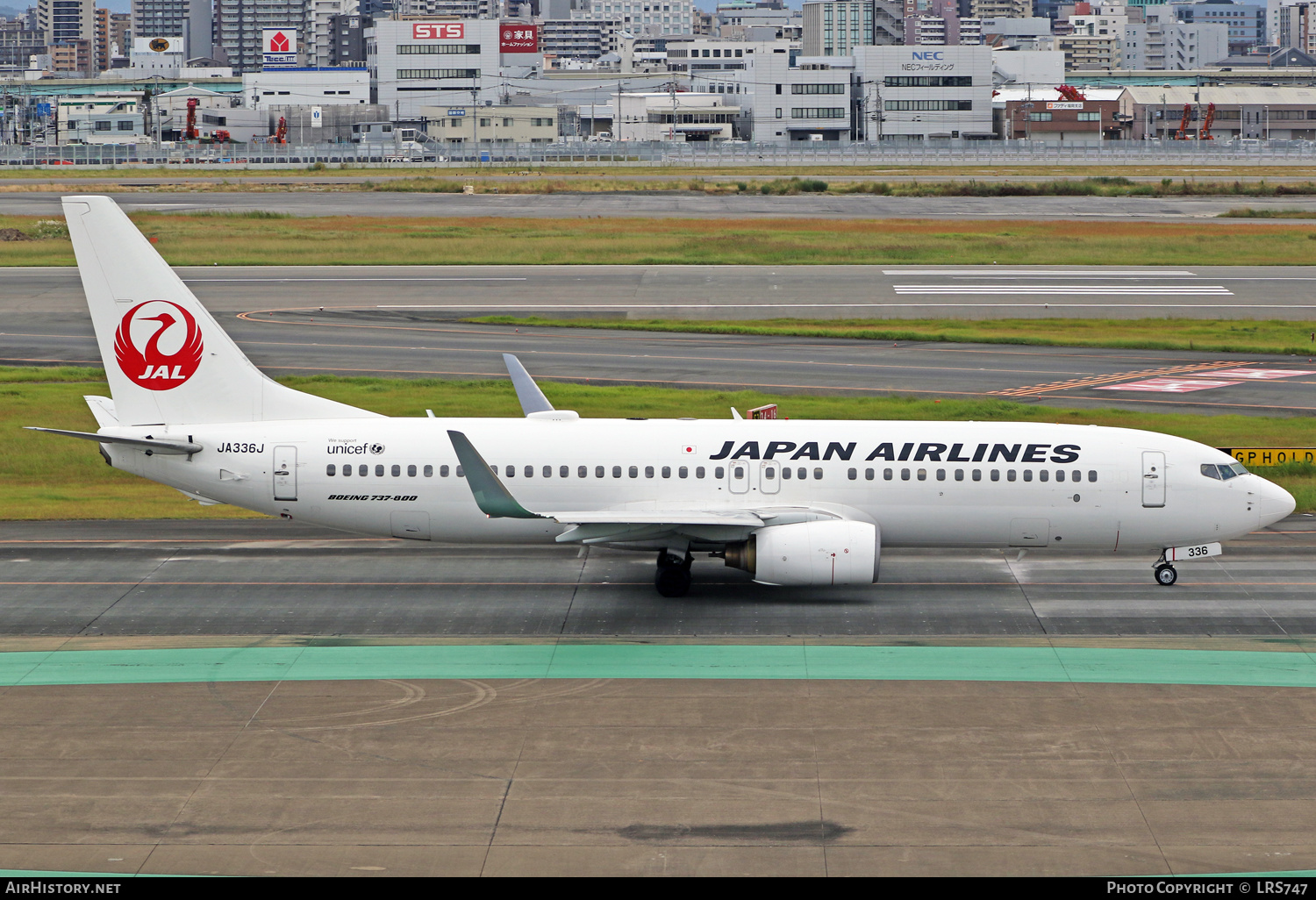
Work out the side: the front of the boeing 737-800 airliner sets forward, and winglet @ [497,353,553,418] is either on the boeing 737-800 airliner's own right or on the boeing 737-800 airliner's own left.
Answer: on the boeing 737-800 airliner's own left

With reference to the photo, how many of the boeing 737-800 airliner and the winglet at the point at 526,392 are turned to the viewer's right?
2

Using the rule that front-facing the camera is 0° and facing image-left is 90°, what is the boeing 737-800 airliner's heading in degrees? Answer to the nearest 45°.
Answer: approximately 270°

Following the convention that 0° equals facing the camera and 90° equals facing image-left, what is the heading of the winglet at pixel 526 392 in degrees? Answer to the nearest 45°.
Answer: approximately 270°
